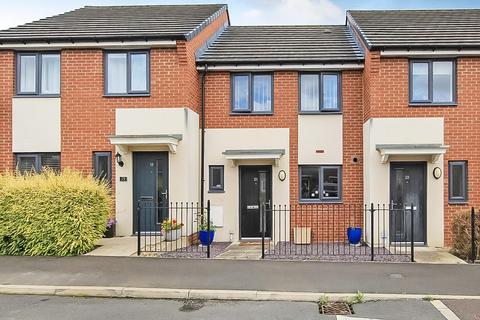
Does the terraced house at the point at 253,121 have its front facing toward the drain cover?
yes

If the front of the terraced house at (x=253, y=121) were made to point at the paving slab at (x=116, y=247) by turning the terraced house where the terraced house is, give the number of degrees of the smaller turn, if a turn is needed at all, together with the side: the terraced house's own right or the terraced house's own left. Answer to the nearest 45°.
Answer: approximately 45° to the terraced house's own right

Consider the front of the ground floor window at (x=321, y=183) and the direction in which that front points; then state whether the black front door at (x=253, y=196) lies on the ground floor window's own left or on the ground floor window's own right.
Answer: on the ground floor window's own right

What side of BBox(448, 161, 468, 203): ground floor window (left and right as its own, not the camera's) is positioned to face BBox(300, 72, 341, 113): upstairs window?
right

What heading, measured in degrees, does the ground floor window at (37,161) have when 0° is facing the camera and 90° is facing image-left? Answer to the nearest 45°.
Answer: approximately 0°

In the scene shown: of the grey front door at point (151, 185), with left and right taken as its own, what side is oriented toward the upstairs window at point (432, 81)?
left

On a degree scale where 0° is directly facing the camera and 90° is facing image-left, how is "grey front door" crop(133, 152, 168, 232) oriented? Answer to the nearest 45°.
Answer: approximately 0°
